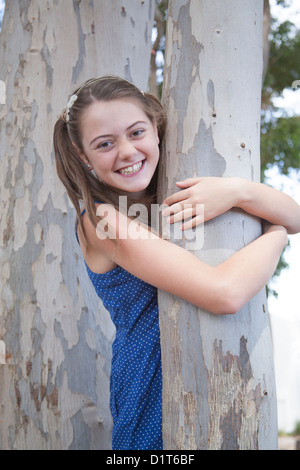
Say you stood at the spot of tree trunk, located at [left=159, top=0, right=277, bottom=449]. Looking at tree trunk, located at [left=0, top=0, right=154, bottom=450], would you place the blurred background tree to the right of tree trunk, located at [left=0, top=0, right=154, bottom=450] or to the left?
right

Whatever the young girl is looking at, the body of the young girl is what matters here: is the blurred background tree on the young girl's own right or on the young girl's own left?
on the young girl's own left
